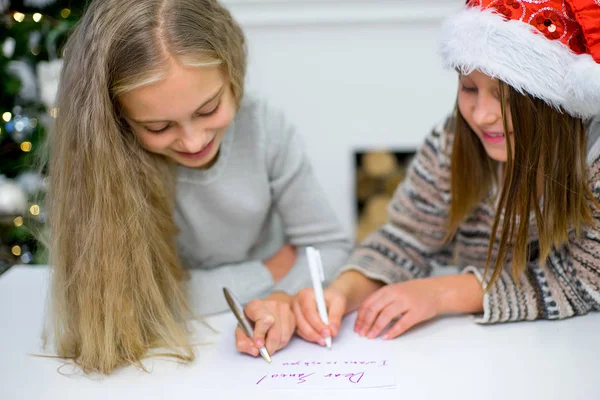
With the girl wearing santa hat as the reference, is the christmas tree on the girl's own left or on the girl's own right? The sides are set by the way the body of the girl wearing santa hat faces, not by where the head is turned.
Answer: on the girl's own right

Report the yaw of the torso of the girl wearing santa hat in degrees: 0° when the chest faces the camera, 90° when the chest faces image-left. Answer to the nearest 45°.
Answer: approximately 45°

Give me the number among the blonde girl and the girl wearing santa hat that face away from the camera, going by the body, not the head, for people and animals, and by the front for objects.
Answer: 0
